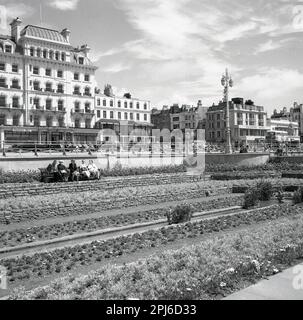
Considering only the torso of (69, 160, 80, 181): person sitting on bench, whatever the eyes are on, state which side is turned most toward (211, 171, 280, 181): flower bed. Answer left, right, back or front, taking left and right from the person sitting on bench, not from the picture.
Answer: left

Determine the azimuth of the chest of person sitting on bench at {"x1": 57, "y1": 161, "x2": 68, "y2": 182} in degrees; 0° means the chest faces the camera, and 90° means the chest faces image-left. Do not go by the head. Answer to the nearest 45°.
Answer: approximately 315°

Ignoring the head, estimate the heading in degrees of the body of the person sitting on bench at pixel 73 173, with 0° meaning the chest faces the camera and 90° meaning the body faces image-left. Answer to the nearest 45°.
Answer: approximately 315°
